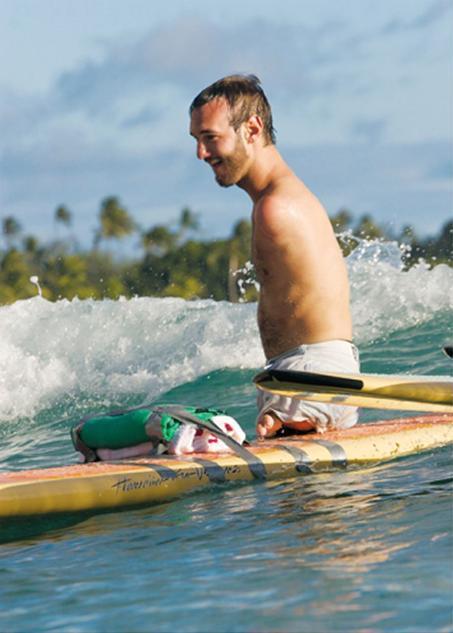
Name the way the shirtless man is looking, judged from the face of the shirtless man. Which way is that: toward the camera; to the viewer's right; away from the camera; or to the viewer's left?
to the viewer's left

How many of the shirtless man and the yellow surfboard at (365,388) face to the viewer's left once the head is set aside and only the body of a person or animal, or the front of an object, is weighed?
2

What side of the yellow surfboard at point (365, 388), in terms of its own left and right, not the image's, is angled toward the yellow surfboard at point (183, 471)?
front

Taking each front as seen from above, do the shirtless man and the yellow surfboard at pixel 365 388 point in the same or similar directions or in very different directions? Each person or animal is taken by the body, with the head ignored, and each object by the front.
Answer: same or similar directions

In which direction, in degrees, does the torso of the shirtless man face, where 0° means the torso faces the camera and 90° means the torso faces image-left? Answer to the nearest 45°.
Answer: approximately 90°

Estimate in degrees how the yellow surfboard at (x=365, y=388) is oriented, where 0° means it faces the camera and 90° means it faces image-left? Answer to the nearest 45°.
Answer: approximately 90°
